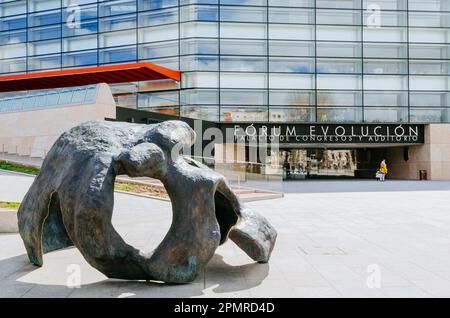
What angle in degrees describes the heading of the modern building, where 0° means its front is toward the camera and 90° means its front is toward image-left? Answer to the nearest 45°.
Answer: approximately 0°

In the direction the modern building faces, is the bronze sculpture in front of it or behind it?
in front

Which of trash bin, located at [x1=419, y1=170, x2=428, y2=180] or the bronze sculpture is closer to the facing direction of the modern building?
the bronze sculpture
